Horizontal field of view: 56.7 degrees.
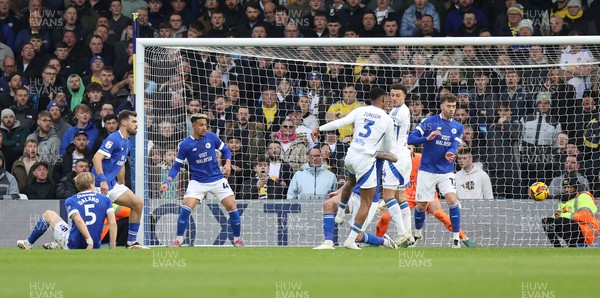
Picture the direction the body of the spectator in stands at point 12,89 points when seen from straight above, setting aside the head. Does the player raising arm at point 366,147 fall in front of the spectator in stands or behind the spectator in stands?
in front

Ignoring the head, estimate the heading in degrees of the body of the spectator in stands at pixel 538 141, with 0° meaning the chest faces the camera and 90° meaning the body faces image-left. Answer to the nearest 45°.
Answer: approximately 0°

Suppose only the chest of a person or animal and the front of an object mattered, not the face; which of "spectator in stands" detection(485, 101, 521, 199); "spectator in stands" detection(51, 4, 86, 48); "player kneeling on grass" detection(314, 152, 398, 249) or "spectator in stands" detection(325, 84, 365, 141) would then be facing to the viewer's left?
the player kneeling on grass

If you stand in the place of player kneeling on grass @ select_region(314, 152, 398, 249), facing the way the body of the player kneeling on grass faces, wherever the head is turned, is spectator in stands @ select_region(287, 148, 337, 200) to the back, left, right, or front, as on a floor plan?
right

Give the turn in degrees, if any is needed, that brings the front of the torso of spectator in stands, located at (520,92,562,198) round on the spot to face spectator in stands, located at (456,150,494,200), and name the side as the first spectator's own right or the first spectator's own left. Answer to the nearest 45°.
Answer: approximately 45° to the first spectator's own right

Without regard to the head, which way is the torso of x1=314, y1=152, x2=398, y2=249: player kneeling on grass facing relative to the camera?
to the viewer's left

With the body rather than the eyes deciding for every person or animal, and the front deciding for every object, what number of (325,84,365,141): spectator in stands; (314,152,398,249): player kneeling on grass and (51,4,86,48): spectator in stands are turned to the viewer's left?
1

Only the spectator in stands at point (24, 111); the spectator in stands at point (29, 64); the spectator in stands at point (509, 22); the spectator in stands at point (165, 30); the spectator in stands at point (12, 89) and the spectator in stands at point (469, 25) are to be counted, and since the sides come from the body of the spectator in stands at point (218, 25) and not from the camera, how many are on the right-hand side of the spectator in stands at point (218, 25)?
4
